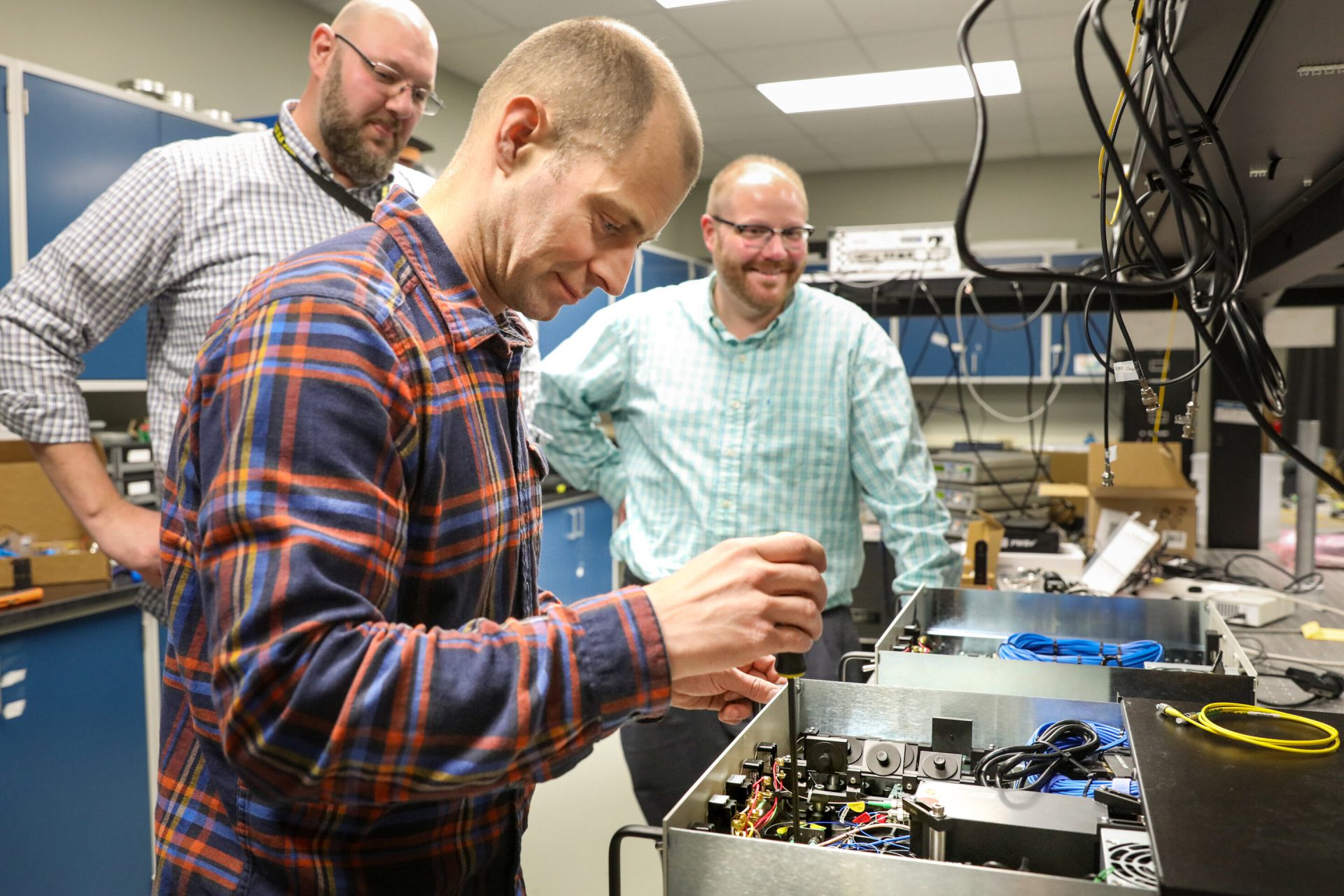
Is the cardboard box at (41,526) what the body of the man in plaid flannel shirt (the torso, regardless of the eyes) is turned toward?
no

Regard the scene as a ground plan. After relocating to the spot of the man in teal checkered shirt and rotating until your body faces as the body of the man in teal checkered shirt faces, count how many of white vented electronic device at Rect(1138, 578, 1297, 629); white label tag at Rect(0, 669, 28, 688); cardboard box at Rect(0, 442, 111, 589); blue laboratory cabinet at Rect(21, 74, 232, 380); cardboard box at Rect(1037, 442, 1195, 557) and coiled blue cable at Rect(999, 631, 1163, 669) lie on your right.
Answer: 3

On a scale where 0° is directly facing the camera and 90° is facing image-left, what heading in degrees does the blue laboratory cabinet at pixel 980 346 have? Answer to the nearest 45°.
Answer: approximately 0°

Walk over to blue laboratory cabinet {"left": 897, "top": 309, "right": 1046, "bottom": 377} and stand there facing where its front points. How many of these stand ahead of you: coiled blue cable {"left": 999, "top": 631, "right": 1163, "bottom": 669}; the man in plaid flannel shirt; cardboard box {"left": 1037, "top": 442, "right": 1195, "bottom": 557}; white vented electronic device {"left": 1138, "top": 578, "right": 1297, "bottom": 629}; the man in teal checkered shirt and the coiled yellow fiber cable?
6

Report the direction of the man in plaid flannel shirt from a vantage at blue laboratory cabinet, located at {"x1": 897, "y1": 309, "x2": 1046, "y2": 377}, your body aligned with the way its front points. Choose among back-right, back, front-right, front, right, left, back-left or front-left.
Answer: front

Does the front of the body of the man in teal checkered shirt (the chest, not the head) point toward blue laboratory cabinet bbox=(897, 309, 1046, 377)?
no

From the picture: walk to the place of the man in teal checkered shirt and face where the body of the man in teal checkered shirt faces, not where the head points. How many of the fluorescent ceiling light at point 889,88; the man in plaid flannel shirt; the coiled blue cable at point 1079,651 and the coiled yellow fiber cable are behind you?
1

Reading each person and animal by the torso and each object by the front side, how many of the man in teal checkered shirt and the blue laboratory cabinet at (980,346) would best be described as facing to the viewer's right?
0

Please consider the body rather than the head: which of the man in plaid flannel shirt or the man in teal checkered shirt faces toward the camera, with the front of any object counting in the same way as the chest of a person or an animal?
the man in teal checkered shirt

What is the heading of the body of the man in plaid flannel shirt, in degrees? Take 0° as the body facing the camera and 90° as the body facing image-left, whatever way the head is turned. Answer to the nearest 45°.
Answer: approximately 270°

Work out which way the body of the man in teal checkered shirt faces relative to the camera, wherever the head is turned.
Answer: toward the camera

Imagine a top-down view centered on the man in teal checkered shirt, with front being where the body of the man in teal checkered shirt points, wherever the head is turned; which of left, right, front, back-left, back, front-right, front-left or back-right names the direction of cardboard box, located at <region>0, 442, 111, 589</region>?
right

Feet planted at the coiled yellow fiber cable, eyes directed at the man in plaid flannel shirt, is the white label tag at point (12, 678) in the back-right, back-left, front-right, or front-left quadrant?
front-right

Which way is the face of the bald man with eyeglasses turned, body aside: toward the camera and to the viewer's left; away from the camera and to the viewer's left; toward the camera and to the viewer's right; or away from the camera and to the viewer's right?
toward the camera and to the viewer's right

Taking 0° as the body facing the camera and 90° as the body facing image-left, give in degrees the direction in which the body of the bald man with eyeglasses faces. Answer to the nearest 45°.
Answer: approximately 315°

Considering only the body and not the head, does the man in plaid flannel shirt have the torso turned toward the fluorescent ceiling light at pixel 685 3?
no
